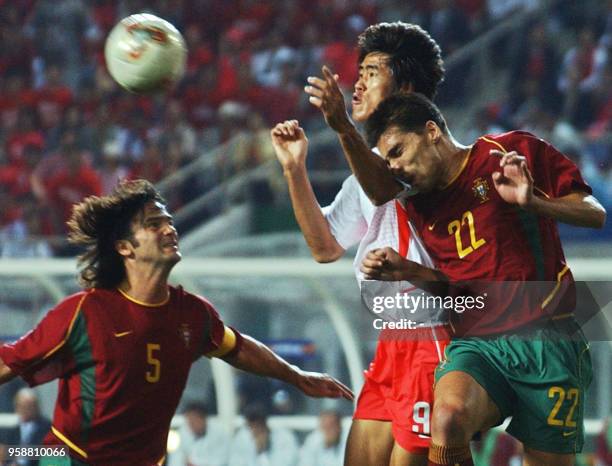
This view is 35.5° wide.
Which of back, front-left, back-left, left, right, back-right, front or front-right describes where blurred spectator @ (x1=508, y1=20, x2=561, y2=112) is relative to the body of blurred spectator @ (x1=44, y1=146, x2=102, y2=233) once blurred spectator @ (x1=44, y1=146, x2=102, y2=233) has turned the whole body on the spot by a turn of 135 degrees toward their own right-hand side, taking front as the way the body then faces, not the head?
back-right

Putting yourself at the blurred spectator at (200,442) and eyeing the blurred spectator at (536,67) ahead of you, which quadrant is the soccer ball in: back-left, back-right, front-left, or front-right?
back-right

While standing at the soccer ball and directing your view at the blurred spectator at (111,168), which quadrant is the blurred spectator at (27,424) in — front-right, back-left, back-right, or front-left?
front-left

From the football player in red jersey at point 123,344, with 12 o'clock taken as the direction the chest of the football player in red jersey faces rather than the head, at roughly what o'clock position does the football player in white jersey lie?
The football player in white jersey is roughly at 11 o'clock from the football player in red jersey.

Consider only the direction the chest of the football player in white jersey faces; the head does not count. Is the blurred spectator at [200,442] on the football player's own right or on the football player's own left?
on the football player's own right

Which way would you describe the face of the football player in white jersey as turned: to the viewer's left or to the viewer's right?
to the viewer's left

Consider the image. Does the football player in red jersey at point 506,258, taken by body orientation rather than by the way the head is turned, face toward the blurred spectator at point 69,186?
no

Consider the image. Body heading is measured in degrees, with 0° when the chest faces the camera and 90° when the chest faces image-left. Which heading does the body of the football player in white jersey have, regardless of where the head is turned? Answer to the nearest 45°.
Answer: approximately 45°

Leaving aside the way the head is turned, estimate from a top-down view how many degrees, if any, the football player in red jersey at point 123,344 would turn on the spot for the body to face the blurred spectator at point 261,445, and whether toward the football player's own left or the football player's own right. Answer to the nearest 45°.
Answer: approximately 135° to the football player's own left

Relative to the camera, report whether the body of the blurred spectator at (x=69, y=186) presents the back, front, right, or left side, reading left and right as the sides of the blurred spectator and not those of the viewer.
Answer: front

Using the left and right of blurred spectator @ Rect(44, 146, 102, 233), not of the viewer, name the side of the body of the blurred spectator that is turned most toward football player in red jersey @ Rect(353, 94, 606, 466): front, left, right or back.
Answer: front

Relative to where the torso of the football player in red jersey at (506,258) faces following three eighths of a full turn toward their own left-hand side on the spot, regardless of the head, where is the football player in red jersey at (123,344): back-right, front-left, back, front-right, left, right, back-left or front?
back

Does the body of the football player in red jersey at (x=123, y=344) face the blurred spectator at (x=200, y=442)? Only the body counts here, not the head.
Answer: no

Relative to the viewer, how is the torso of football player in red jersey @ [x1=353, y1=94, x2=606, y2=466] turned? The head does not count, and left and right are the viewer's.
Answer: facing the viewer and to the left of the viewer
